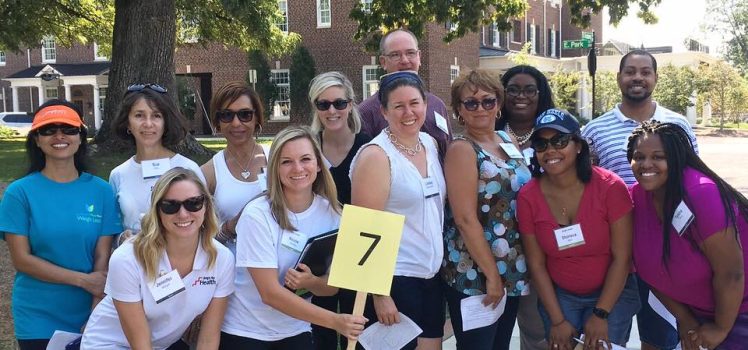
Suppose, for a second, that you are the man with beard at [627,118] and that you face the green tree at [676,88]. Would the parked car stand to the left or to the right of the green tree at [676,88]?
left

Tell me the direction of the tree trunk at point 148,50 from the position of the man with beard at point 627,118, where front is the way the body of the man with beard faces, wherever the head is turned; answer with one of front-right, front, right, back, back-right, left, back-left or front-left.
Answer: back-right

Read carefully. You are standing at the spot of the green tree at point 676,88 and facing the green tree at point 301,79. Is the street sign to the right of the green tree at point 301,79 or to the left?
left

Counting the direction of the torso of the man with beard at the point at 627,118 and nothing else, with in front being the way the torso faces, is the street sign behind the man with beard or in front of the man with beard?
behind

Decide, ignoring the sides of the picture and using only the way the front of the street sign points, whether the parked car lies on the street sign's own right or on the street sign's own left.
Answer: on the street sign's own right

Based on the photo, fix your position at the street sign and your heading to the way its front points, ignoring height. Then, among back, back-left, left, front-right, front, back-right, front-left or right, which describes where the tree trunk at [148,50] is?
front-right

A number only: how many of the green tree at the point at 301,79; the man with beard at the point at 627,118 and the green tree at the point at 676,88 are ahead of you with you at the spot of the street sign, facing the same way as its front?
1

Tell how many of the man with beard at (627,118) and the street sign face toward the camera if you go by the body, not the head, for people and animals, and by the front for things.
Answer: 2

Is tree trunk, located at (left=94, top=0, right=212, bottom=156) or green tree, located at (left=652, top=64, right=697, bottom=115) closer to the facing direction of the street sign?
the tree trunk

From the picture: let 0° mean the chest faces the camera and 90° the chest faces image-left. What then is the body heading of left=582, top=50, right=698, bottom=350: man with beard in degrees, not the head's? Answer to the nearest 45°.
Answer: approximately 0°

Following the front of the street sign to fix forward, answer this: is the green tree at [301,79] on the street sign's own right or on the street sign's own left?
on the street sign's own right

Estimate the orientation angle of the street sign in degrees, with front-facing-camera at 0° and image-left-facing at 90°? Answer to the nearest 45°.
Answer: approximately 0°
